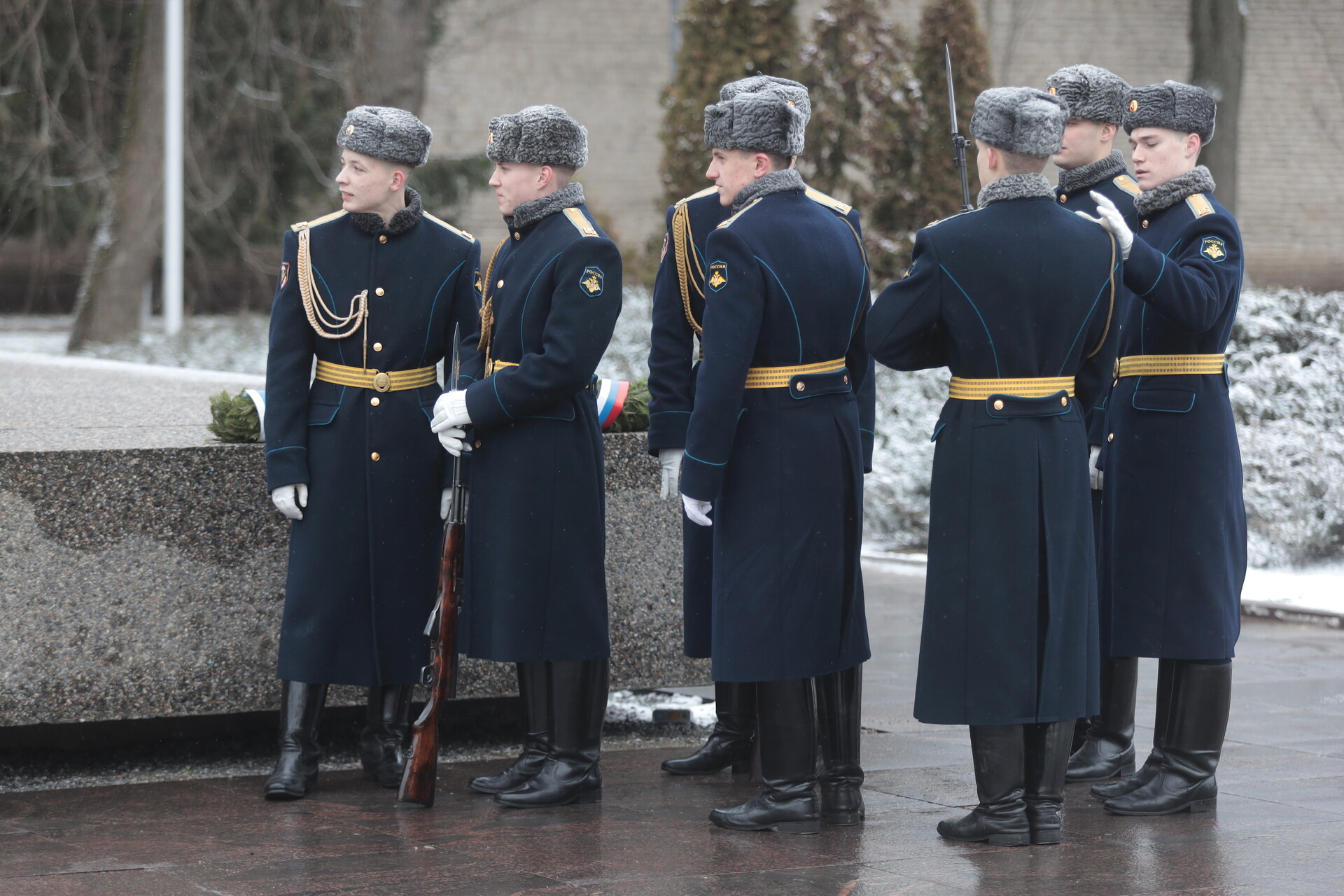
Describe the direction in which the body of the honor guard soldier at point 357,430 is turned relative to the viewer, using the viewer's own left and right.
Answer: facing the viewer

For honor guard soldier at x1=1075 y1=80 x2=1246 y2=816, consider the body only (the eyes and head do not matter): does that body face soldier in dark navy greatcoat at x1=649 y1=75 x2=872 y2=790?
yes

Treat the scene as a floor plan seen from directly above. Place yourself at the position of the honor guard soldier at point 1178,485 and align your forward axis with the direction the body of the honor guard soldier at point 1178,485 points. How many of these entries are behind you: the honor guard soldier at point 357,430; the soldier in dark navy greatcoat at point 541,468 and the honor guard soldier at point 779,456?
0

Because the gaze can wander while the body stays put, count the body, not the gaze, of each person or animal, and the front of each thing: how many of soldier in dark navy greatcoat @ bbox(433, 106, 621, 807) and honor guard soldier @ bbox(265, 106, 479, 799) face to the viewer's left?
1

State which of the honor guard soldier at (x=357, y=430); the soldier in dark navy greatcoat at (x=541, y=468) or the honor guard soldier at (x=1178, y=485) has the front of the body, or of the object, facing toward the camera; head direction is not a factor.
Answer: the honor guard soldier at (x=357, y=430)

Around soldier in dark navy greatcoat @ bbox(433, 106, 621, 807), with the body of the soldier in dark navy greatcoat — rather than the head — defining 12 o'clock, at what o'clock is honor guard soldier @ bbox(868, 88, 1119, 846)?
The honor guard soldier is roughly at 7 o'clock from the soldier in dark navy greatcoat.

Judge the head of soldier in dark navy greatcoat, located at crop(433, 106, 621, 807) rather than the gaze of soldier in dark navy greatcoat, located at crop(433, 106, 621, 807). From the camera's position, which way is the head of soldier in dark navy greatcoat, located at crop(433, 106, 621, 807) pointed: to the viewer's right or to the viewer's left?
to the viewer's left

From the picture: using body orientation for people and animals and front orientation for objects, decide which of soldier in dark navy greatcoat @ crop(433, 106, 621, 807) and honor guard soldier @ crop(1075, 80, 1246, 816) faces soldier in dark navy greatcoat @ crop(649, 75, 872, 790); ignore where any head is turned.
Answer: the honor guard soldier

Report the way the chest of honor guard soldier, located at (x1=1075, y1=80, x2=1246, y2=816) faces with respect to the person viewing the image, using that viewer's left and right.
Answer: facing to the left of the viewer

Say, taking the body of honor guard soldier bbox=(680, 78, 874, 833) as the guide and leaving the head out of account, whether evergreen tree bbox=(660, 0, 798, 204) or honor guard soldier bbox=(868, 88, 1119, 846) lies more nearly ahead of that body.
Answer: the evergreen tree

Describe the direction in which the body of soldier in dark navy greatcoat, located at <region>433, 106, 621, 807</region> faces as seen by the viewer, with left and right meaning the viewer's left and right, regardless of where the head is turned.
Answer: facing to the left of the viewer

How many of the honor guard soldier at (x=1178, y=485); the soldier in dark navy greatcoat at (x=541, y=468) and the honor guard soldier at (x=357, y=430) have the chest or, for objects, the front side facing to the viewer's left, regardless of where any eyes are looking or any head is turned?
2

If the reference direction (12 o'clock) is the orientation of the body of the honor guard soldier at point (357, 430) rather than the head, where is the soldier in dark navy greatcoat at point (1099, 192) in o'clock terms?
The soldier in dark navy greatcoat is roughly at 9 o'clock from the honor guard soldier.

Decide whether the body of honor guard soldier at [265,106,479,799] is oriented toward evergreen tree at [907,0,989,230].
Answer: no

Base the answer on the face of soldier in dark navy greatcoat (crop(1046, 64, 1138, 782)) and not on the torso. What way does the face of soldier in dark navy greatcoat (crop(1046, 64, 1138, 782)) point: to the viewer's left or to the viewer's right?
to the viewer's left

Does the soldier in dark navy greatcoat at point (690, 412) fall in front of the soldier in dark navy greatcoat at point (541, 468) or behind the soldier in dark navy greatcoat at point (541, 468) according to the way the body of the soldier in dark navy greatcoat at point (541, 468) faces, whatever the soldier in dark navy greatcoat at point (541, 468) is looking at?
behind

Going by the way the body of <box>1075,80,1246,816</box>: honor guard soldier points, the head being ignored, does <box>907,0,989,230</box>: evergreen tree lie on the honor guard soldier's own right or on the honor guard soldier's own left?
on the honor guard soldier's own right
